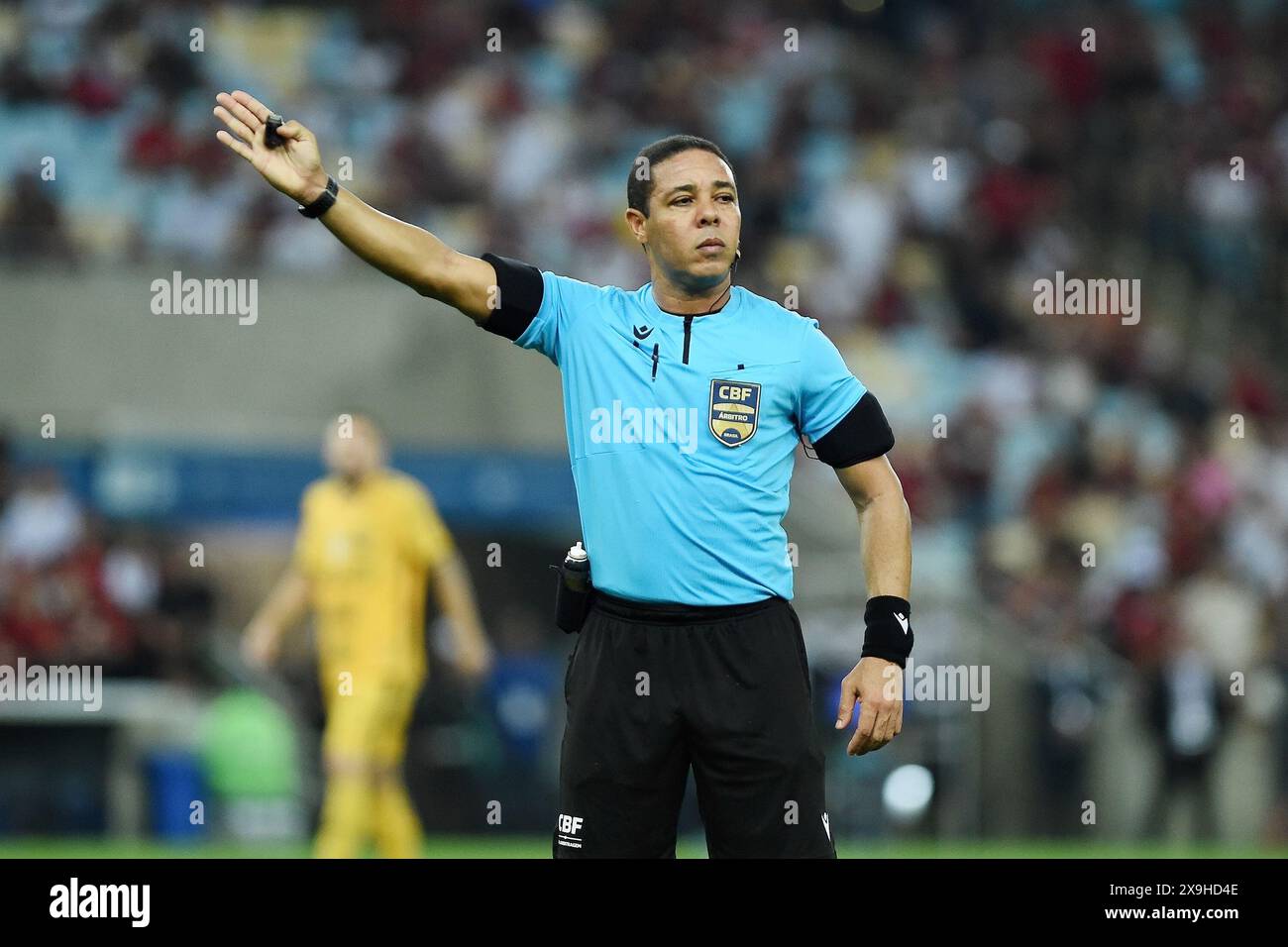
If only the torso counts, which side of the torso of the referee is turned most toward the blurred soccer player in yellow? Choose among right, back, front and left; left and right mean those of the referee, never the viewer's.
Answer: back

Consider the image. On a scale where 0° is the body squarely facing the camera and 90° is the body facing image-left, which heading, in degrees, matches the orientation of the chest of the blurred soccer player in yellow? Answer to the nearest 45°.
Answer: approximately 45°

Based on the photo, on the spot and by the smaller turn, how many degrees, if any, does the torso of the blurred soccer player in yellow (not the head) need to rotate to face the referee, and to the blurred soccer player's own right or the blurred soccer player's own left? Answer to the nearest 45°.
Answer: approximately 45° to the blurred soccer player's own left

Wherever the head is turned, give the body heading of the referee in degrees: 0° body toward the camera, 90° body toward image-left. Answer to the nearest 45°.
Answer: approximately 0°
